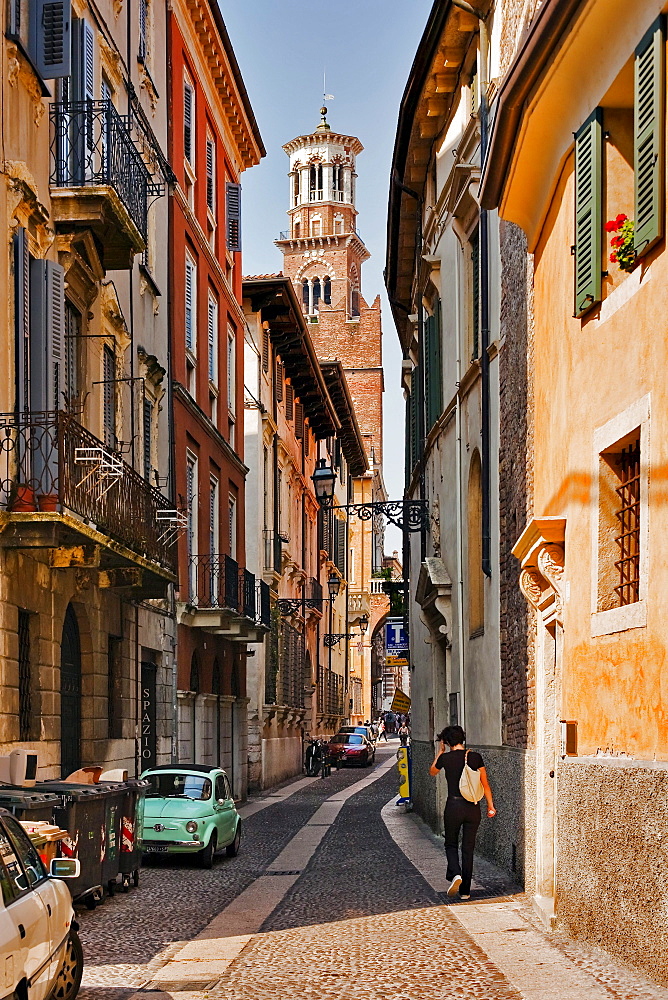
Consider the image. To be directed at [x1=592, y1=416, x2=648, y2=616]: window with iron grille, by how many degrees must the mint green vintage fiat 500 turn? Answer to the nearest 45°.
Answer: approximately 45° to its left

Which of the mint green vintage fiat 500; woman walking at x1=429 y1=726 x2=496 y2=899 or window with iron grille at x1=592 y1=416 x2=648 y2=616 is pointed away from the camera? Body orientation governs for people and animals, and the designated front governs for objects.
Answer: the woman walking

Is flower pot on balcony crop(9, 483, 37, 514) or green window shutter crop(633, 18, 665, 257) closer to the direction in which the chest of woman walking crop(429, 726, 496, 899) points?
the flower pot on balcony

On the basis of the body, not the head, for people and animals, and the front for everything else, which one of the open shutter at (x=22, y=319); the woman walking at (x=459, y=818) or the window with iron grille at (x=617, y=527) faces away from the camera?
the woman walking

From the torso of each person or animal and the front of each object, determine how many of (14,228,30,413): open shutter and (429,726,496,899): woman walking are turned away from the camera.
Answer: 1

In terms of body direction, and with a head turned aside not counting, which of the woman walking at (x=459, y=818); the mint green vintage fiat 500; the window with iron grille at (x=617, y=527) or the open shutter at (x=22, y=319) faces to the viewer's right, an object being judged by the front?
the open shutter

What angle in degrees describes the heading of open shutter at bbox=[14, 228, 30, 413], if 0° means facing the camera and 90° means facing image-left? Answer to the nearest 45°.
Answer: approximately 270°

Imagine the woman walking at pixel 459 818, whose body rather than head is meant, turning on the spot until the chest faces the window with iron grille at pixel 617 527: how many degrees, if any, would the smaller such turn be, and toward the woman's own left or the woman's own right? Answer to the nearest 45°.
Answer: approximately 180°

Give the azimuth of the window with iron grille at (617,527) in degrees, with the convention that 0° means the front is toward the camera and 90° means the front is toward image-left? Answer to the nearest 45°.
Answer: approximately 45°

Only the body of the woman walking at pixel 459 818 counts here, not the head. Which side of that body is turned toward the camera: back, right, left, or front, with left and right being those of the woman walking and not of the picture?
back

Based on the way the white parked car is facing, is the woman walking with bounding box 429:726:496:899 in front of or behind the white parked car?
in front
